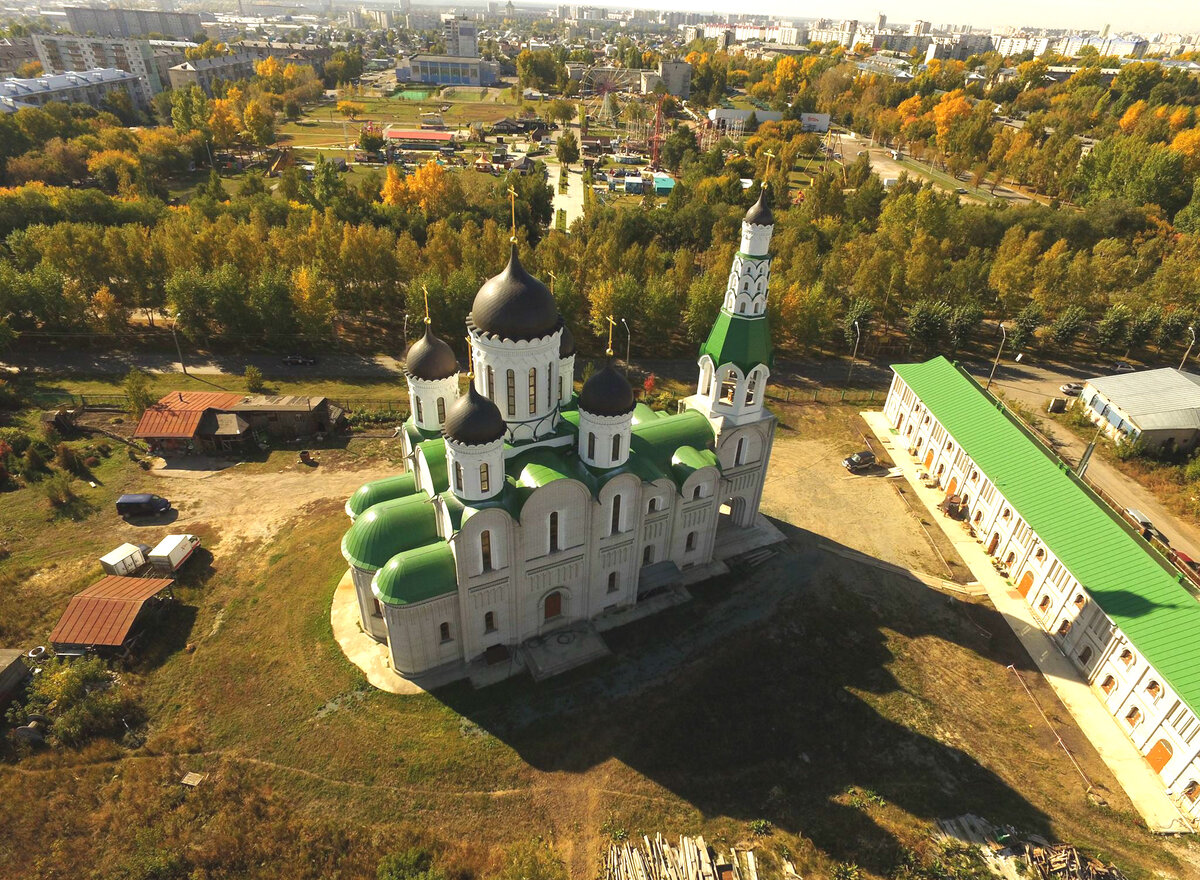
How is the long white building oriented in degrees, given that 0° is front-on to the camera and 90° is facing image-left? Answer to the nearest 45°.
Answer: approximately 45°

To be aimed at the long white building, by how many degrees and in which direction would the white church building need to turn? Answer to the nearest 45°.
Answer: approximately 45° to its right

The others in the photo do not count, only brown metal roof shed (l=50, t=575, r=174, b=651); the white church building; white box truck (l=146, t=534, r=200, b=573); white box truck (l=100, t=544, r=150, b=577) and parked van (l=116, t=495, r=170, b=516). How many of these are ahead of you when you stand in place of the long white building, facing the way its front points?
5

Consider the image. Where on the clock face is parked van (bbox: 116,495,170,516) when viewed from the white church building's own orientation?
The parked van is roughly at 8 o'clock from the white church building.

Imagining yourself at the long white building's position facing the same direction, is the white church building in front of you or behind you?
in front

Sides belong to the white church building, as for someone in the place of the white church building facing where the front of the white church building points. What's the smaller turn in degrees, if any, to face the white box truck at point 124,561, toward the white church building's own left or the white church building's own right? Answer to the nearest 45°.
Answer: approximately 135° to the white church building's own left

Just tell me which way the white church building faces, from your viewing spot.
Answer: facing away from the viewer and to the right of the viewer

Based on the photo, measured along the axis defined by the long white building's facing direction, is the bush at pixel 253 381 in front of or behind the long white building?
in front

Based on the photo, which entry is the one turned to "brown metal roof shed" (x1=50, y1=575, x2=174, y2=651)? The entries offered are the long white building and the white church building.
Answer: the long white building

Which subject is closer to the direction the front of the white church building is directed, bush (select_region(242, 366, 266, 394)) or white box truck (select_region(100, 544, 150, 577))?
the bush

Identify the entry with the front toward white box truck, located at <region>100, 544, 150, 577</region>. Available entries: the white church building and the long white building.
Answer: the long white building

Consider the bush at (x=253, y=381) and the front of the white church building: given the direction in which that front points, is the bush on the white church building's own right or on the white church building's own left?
on the white church building's own left

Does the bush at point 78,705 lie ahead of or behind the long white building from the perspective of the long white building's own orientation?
ahead

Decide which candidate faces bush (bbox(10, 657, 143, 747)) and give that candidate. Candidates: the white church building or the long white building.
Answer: the long white building

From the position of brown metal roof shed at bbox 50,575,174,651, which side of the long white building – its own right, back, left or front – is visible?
front
